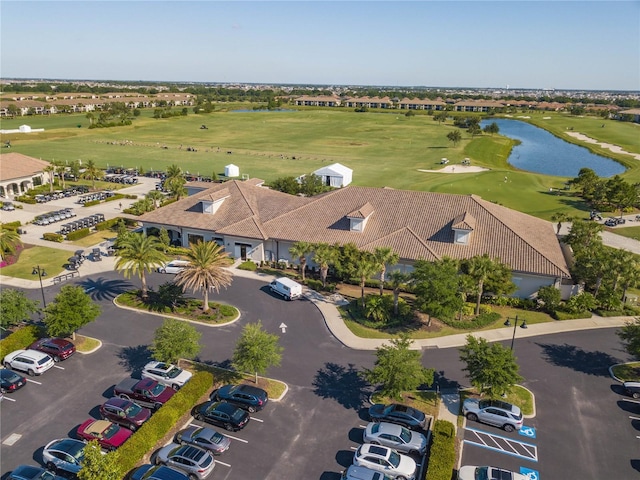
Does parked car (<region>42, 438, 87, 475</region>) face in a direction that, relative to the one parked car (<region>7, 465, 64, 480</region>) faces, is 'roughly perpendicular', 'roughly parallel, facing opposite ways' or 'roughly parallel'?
roughly parallel

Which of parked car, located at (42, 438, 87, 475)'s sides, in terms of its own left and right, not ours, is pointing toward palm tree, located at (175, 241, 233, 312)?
left

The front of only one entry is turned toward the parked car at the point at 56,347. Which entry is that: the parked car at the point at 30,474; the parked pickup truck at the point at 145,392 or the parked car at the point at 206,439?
the parked car at the point at 206,439

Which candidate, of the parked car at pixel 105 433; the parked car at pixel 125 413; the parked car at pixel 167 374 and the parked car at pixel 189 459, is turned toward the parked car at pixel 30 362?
the parked car at pixel 189 459

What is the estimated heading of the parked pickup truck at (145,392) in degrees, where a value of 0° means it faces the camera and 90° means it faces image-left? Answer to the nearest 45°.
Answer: approximately 315°

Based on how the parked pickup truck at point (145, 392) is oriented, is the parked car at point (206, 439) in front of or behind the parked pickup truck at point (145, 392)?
in front

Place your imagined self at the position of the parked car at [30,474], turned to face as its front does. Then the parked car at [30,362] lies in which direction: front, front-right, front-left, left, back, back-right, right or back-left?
back-left

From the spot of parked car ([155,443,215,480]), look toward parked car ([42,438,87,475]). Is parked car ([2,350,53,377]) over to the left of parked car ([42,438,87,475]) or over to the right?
right

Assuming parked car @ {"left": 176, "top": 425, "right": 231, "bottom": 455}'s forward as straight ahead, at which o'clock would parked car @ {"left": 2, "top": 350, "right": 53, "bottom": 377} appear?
parked car @ {"left": 2, "top": 350, "right": 53, "bottom": 377} is roughly at 12 o'clock from parked car @ {"left": 176, "top": 425, "right": 231, "bottom": 455}.

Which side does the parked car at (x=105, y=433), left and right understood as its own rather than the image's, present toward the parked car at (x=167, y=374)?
left

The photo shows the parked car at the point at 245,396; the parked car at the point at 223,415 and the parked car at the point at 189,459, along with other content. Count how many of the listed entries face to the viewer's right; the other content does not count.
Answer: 0

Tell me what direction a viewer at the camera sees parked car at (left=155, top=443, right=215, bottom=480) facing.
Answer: facing away from the viewer and to the left of the viewer

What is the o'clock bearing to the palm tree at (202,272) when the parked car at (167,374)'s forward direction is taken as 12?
The palm tree is roughly at 8 o'clock from the parked car.

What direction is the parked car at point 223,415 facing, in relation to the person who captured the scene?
facing away from the viewer and to the left of the viewer

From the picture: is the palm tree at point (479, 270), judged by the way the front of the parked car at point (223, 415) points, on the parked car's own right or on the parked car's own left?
on the parked car's own right

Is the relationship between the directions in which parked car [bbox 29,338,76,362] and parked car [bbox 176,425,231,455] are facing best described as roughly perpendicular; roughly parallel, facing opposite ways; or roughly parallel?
roughly parallel

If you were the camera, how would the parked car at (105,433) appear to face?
facing the viewer and to the right of the viewer

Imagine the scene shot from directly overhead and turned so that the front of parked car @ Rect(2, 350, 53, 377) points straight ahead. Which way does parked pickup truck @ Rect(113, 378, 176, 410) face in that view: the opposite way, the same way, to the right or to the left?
the opposite way

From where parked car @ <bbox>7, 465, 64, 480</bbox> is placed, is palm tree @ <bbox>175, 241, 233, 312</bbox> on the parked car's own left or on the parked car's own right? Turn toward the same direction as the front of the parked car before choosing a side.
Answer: on the parked car's own left
